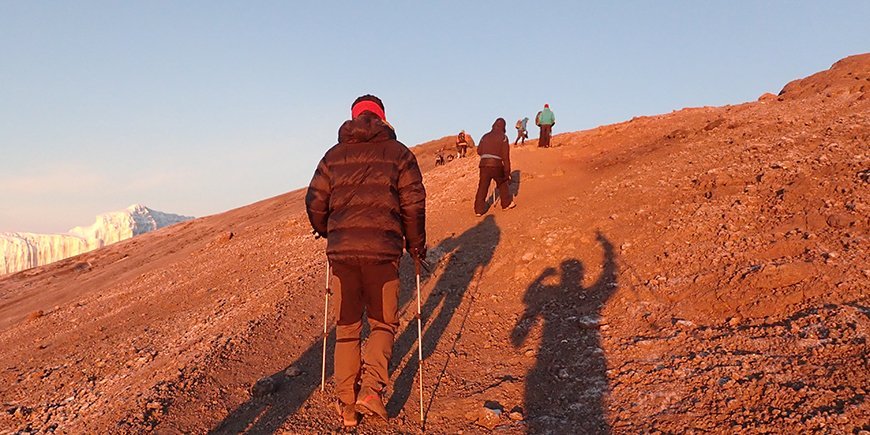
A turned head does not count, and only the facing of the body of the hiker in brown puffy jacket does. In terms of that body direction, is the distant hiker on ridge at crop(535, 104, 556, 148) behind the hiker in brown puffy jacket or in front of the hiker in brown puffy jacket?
in front

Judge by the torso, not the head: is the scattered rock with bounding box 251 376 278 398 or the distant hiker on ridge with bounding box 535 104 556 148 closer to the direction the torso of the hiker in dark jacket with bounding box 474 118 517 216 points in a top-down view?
the distant hiker on ridge

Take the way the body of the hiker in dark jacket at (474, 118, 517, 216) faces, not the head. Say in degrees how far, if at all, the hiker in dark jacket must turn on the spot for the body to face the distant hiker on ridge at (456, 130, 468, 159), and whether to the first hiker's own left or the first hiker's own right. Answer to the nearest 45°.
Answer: approximately 45° to the first hiker's own left

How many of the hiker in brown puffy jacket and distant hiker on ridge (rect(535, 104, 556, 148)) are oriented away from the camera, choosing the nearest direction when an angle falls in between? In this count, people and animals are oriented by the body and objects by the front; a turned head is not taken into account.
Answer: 2

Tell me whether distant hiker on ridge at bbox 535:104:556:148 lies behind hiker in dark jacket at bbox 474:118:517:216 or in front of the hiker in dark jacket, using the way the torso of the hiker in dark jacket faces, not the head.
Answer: in front

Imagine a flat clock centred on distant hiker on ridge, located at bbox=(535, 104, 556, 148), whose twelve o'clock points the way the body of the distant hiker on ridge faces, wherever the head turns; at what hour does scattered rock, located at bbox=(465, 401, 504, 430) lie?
The scattered rock is roughly at 6 o'clock from the distant hiker on ridge.

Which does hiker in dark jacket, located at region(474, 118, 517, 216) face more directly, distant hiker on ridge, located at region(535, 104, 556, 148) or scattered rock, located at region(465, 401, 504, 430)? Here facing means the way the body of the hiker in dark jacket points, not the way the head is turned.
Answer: the distant hiker on ridge

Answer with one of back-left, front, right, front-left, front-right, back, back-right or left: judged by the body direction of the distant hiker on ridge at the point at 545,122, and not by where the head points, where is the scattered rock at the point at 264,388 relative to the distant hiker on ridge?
back

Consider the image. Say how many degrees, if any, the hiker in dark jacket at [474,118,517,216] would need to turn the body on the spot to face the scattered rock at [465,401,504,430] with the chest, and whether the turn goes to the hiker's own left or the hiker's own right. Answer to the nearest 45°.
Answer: approximately 135° to the hiker's own right

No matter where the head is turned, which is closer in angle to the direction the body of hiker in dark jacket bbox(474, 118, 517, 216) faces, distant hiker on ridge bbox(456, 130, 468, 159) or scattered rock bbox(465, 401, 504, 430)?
the distant hiker on ridge

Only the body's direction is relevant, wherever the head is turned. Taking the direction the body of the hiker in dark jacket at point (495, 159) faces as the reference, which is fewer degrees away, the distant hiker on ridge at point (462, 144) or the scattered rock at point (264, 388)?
the distant hiker on ridge

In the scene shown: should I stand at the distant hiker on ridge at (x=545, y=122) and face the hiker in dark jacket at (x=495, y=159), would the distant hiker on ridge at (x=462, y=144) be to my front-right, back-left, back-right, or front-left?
back-right

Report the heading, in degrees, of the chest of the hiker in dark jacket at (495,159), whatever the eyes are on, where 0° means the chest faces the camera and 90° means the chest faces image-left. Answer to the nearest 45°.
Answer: approximately 225°

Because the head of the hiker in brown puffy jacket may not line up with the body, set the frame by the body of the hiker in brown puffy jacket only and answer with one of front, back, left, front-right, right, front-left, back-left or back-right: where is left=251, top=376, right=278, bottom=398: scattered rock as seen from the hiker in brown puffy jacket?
front-left

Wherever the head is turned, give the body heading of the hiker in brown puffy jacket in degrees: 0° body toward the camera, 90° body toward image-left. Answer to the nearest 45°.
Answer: approximately 180°

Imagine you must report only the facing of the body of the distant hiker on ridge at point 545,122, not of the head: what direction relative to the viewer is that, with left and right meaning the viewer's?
facing away from the viewer

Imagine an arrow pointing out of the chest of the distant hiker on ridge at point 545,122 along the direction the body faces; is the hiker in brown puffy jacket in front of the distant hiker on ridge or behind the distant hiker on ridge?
behind
